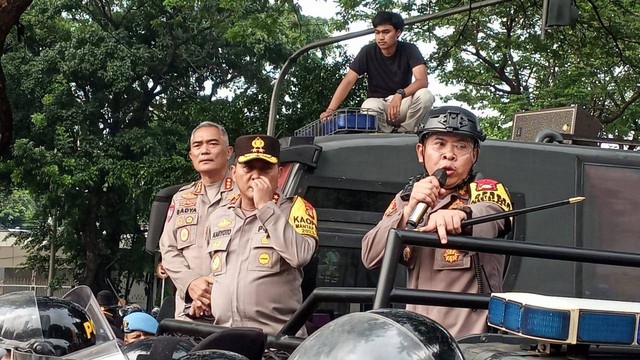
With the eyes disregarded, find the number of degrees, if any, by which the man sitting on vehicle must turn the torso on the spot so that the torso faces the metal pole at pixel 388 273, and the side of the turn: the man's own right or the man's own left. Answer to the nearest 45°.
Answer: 0° — they already face it

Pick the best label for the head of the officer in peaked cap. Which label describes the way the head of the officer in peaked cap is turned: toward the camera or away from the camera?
toward the camera

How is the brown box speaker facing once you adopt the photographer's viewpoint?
facing the viewer and to the left of the viewer

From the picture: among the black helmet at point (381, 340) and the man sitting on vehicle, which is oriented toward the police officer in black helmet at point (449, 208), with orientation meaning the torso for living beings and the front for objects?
the man sitting on vehicle

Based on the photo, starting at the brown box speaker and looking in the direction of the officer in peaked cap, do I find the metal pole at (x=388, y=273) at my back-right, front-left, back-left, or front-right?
front-left

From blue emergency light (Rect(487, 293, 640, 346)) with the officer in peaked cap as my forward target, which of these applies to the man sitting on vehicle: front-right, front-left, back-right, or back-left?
front-right

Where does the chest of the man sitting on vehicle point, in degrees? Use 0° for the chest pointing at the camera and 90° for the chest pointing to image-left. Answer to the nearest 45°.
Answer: approximately 0°

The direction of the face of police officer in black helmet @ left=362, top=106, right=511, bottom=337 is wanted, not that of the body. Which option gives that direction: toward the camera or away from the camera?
toward the camera

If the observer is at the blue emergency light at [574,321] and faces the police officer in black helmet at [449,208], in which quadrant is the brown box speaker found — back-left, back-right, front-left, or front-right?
front-right
